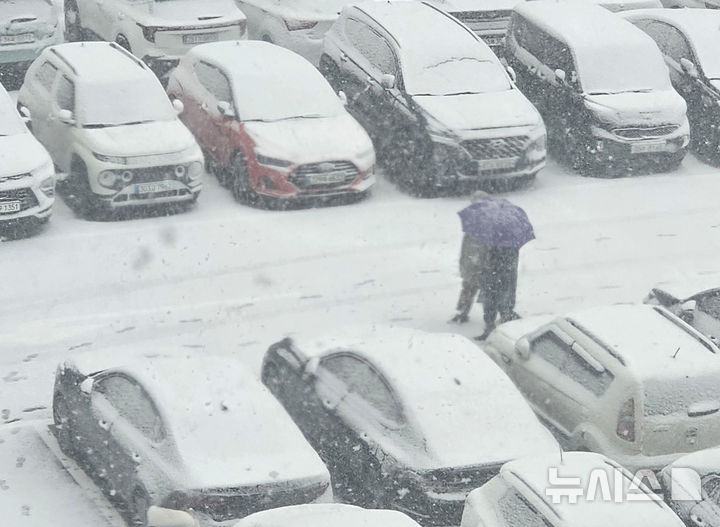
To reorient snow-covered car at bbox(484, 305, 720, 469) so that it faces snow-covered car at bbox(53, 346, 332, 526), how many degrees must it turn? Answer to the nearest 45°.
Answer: approximately 90° to its left

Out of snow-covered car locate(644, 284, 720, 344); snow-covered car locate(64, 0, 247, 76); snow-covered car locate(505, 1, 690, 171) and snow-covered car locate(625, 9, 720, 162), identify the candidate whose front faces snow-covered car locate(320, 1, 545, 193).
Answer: snow-covered car locate(644, 284, 720, 344)

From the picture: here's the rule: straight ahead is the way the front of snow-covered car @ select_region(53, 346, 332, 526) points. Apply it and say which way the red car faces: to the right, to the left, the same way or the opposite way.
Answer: the opposite way

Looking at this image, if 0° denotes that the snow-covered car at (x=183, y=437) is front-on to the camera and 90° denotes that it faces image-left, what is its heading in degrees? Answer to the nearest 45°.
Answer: approximately 135°

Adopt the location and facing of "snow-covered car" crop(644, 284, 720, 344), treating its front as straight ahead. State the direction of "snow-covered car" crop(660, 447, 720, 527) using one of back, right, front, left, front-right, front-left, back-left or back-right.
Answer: back-left
